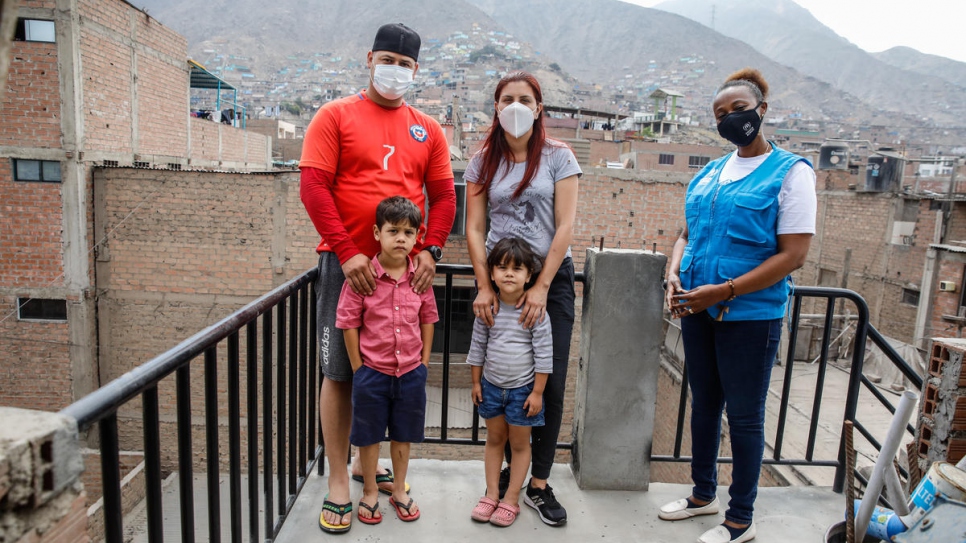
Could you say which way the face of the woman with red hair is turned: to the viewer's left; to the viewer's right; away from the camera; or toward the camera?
toward the camera

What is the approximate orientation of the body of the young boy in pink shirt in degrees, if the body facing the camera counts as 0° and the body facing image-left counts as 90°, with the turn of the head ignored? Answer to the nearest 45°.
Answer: approximately 0°

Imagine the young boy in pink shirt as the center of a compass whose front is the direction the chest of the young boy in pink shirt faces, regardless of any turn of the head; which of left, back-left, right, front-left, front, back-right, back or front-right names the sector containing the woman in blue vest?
left

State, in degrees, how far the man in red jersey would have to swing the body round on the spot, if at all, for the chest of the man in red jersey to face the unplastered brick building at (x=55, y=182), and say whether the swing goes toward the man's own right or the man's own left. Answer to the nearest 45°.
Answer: approximately 135° to the man's own right

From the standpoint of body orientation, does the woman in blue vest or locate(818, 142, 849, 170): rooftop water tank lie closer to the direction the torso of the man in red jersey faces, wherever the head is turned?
the woman in blue vest

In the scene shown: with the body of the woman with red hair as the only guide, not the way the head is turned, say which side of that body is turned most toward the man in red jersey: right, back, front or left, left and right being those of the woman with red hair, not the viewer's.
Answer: right

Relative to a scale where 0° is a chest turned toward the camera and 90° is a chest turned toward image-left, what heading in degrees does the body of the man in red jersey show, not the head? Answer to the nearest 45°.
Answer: approximately 0°

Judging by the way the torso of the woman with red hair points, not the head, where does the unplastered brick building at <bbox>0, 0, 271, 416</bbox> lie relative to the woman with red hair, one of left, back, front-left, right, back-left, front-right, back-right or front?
back-right

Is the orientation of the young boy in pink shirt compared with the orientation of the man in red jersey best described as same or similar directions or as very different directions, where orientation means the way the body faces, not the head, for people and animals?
same or similar directions

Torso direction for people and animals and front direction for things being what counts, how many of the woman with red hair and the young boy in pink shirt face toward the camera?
2

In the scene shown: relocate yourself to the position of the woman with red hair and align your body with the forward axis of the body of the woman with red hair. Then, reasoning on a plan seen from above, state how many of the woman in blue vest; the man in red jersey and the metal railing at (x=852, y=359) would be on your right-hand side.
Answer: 1

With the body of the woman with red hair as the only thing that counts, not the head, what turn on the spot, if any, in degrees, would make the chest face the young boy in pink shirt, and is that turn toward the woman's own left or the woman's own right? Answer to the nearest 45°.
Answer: approximately 45° to the woman's own right

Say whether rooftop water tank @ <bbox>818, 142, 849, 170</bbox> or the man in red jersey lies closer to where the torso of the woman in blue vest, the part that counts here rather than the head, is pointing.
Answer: the man in red jersey

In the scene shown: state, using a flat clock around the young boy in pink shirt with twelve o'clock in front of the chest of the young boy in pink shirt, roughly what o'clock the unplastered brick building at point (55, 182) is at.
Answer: The unplastered brick building is roughly at 5 o'clock from the young boy in pink shirt.

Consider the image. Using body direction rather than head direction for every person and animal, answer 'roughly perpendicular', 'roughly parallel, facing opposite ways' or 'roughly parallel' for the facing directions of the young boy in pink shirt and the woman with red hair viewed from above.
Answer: roughly parallel

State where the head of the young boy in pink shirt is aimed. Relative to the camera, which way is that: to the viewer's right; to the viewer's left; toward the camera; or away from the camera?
toward the camera

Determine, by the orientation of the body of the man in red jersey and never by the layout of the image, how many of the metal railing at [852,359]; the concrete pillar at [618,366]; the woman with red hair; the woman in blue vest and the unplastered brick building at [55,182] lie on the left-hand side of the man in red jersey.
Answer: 4

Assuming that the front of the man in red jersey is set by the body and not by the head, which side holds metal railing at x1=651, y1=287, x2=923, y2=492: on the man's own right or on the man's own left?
on the man's own left
